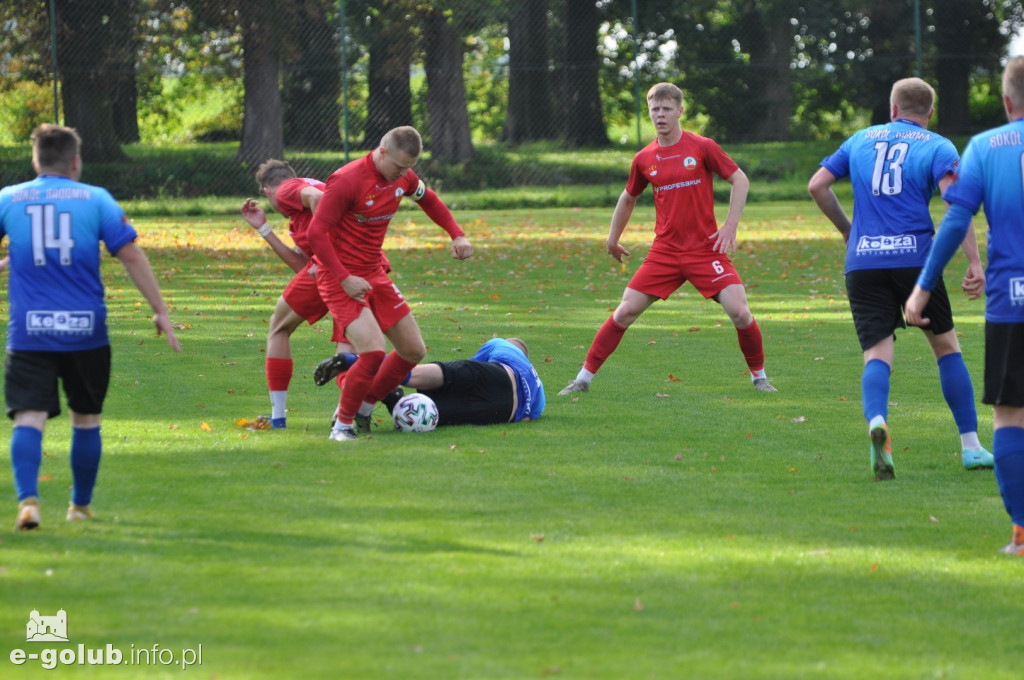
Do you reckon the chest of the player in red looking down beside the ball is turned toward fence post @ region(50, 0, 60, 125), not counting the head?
no
